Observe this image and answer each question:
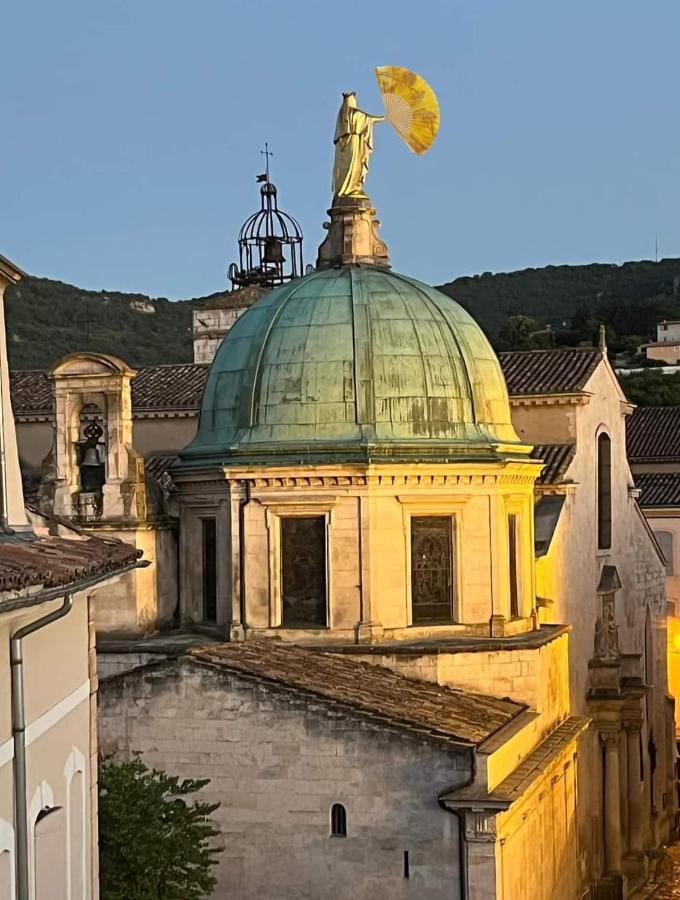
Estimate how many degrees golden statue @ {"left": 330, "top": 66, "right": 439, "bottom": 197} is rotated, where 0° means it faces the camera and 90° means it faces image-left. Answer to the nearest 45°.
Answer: approximately 270°
